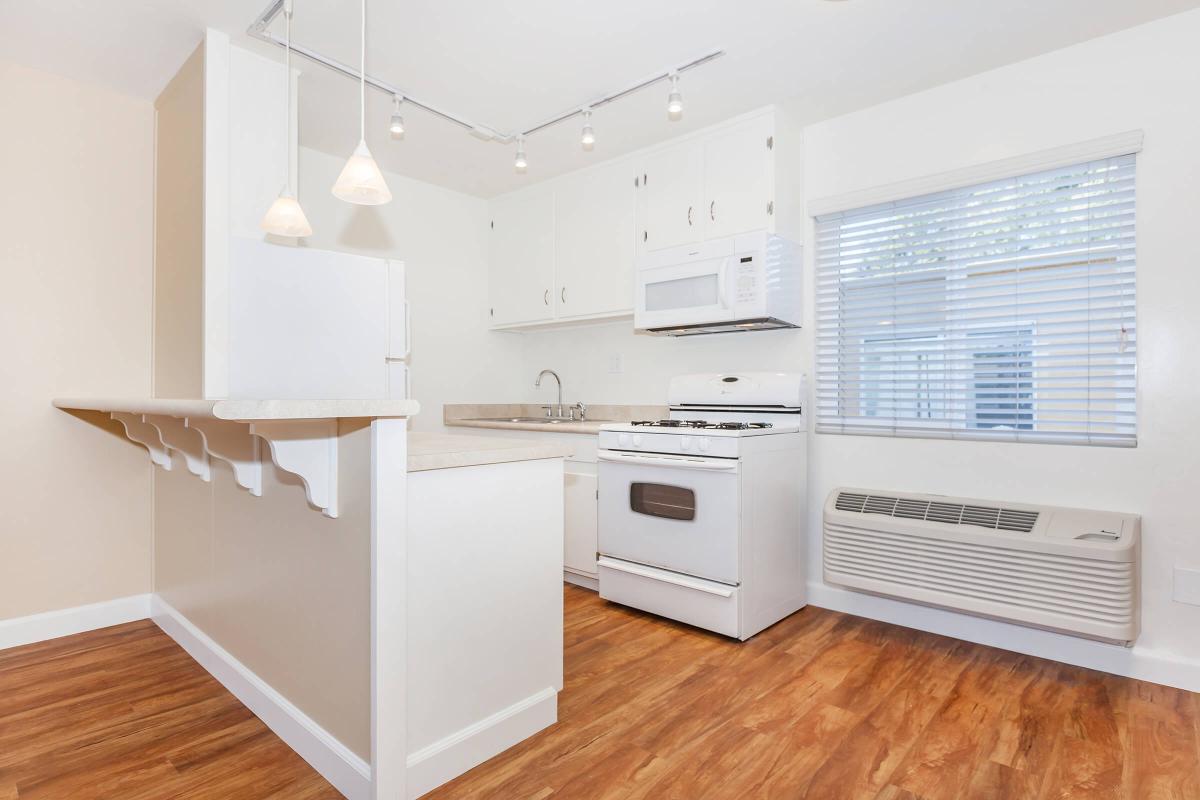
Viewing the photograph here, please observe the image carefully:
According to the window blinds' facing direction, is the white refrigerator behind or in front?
in front

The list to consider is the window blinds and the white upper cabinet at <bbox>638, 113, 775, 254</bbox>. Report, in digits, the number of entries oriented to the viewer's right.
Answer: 0

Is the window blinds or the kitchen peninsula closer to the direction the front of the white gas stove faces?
the kitchen peninsula

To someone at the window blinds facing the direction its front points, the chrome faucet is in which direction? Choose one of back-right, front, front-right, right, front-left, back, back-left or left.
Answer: front-right

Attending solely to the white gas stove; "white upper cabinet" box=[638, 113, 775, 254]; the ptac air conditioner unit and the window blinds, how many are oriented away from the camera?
0

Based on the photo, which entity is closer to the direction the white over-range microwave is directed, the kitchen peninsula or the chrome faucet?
the kitchen peninsula

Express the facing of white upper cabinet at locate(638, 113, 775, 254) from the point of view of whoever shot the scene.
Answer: facing the viewer and to the left of the viewer

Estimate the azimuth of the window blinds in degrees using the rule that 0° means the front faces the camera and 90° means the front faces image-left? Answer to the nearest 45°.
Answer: approximately 45°

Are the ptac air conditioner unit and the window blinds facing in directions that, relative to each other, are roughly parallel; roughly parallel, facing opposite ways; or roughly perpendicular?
roughly parallel

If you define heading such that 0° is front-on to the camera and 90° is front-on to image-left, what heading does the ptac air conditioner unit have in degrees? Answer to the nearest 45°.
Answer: approximately 45°

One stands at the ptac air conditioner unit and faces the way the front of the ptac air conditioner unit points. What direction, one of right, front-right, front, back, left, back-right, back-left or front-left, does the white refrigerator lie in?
front

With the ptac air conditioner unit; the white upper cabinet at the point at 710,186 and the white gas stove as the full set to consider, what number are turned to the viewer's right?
0

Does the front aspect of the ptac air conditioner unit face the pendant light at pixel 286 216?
yes

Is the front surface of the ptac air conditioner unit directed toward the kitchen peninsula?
yes
